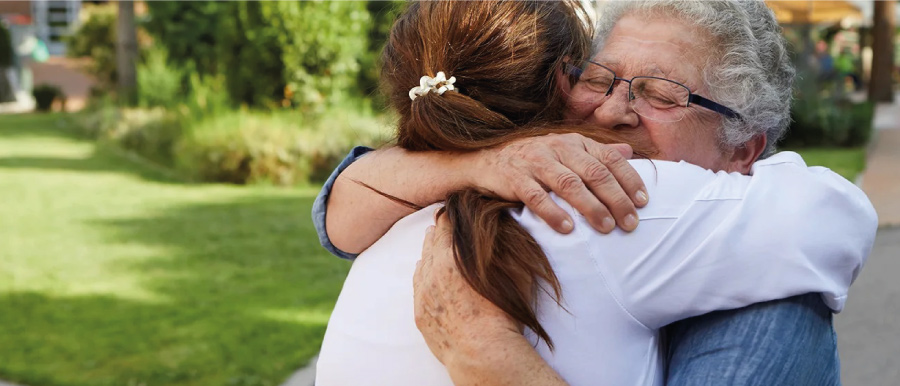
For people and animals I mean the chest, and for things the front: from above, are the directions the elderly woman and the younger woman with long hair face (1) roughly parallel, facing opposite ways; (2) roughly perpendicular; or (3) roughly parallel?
roughly parallel, facing opposite ways

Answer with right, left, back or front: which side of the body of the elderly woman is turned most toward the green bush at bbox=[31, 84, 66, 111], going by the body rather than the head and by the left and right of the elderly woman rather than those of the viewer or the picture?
right

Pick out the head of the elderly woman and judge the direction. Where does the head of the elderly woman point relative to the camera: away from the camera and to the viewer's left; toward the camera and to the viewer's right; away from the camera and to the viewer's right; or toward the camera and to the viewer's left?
toward the camera and to the viewer's left

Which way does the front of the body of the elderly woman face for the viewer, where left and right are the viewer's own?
facing the viewer and to the left of the viewer

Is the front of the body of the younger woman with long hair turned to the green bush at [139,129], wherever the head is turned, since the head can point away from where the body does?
no

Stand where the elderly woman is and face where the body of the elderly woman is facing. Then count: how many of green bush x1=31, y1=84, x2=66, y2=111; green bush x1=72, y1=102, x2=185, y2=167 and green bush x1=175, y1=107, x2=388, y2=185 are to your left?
0

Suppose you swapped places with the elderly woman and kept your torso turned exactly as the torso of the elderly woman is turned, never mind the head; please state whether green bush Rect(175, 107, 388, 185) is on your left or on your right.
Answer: on your right

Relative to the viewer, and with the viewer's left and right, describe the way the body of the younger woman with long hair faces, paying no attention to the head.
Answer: facing away from the viewer and to the right of the viewer

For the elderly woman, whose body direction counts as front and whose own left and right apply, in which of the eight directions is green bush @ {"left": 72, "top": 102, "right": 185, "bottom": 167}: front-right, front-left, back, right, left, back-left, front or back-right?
right

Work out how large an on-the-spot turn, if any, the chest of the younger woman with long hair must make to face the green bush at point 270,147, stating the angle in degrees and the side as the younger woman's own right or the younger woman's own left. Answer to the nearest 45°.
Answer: approximately 90° to the younger woman's own left

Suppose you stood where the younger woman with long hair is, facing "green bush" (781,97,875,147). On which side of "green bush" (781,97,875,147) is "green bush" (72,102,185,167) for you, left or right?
left

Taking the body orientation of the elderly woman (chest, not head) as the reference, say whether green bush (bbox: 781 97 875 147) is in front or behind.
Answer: behind

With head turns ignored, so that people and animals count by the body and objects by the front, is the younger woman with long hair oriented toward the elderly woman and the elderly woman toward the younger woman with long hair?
yes

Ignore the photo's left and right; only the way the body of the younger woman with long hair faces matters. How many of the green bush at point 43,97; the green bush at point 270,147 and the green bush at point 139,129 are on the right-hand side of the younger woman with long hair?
0

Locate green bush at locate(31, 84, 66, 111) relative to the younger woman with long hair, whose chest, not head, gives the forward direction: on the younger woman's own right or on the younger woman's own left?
on the younger woman's own left
